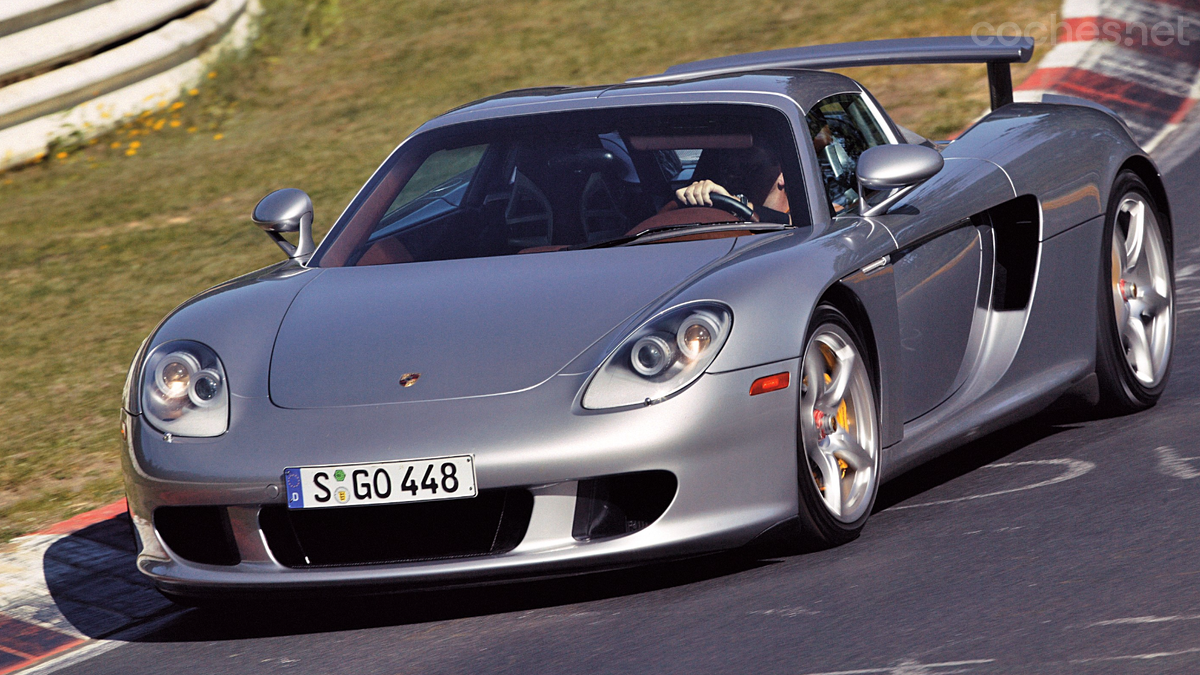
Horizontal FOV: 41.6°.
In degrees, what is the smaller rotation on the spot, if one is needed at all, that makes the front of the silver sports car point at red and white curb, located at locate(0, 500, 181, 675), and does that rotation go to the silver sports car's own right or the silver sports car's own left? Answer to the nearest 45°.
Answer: approximately 45° to the silver sports car's own right

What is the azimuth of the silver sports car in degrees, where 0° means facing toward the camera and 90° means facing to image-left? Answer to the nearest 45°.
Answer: approximately 45°

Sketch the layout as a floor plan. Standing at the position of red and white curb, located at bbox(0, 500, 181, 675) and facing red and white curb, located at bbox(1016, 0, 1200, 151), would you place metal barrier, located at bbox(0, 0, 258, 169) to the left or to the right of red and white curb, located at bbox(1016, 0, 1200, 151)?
left

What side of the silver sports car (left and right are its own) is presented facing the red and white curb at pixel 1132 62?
back

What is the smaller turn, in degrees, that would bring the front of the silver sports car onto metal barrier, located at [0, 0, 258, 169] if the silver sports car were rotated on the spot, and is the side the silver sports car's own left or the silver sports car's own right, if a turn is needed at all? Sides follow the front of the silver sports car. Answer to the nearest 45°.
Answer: approximately 90° to the silver sports car's own right
